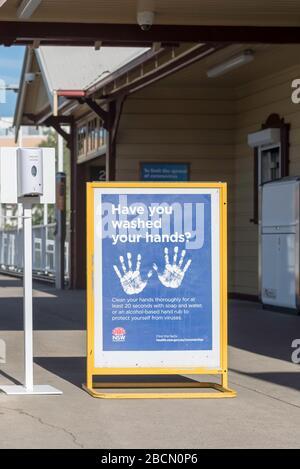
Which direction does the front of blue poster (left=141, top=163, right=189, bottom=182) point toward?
toward the camera

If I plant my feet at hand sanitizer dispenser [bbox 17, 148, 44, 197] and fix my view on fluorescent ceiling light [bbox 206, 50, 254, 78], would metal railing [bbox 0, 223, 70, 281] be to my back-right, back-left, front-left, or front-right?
front-left

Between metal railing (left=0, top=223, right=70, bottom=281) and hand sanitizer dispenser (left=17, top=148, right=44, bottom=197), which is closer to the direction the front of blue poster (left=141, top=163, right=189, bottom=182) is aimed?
the hand sanitizer dispenser

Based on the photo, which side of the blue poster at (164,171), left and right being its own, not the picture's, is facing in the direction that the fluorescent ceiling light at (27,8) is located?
front

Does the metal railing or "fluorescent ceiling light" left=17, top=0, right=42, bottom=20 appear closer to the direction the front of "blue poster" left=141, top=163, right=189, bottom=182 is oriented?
the fluorescent ceiling light

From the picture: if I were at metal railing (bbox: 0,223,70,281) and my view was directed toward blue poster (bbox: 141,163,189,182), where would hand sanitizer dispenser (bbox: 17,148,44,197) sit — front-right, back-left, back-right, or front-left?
front-right

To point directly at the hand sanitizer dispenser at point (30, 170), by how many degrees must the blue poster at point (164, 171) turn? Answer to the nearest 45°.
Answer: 0° — it already faces it
